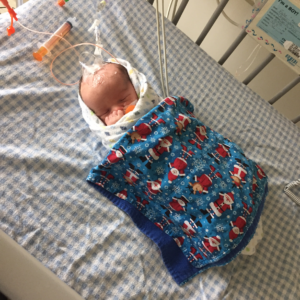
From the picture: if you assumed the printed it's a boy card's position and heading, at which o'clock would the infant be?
The infant is roughly at 1 o'clock from the printed it's a boy card.

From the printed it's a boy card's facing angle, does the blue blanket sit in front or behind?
in front

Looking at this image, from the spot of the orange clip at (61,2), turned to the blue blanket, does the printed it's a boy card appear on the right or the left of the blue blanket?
left

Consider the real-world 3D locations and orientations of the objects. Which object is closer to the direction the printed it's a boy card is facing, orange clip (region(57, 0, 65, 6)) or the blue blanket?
the blue blanket

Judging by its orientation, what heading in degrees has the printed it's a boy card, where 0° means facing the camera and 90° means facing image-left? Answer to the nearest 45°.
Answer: approximately 0°

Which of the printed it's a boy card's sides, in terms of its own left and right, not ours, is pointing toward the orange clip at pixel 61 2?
right
